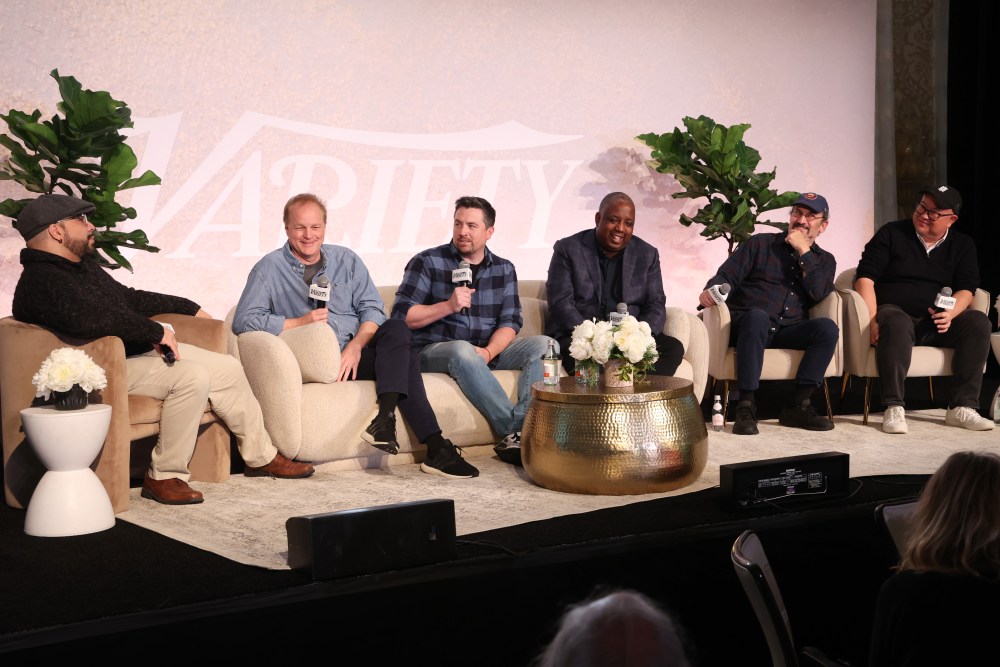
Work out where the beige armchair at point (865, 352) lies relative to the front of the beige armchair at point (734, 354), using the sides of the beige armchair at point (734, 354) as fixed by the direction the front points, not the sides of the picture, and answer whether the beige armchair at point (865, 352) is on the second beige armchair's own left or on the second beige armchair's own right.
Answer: on the second beige armchair's own left

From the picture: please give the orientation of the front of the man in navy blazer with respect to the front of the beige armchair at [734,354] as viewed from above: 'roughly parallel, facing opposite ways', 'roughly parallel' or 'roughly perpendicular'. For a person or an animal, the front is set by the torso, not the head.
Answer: roughly parallel

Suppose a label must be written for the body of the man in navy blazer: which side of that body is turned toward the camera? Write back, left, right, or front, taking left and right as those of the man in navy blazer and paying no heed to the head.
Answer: front

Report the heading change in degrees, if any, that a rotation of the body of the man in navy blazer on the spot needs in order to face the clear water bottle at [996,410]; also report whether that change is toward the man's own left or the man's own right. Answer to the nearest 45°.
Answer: approximately 90° to the man's own left

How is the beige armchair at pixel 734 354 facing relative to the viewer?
toward the camera

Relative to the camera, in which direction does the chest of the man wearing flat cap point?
to the viewer's right

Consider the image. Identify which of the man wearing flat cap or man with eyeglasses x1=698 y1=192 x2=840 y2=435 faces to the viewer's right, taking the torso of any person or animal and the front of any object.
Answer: the man wearing flat cap

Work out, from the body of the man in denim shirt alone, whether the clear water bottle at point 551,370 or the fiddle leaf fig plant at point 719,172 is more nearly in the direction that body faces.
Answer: the clear water bottle

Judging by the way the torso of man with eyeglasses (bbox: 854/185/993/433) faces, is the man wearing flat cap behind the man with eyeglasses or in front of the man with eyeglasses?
in front

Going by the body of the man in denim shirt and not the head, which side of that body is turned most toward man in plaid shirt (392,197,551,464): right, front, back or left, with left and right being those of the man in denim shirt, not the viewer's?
left

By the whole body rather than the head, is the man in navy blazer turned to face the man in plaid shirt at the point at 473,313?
no

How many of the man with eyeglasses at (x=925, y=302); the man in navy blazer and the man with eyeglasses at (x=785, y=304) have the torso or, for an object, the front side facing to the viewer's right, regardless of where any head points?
0

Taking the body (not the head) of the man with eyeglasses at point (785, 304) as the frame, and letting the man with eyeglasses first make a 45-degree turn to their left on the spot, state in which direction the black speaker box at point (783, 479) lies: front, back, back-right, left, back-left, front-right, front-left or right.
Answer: front-right

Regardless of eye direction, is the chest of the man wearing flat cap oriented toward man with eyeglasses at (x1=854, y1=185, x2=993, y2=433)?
yes

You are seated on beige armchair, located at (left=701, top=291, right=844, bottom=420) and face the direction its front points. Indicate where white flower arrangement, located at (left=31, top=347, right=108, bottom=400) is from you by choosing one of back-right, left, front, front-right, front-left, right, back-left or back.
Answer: front-right

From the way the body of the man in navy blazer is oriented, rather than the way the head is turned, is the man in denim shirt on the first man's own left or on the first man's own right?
on the first man's own right

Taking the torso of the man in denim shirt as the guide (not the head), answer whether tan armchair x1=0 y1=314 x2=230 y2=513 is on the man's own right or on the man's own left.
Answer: on the man's own right

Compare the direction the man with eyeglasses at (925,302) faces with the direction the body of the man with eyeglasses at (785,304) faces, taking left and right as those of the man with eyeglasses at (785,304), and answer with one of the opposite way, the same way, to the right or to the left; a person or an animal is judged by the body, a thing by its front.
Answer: the same way
